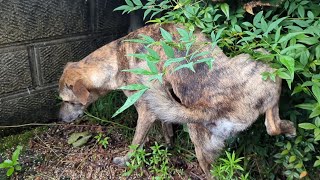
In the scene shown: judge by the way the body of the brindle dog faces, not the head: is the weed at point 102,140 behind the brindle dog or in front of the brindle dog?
in front

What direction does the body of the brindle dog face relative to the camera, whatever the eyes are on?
to the viewer's left

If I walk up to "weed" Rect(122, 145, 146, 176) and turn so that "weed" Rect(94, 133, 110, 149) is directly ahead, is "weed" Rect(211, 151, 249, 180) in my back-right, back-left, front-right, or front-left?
back-right
